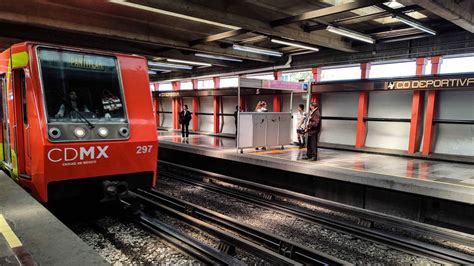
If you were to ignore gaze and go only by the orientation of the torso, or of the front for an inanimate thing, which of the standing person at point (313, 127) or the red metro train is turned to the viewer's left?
the standing person

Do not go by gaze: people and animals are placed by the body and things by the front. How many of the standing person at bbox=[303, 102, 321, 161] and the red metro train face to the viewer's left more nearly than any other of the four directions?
1

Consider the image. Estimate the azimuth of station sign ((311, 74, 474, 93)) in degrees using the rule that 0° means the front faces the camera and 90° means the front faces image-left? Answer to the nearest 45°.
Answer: approximately 45°

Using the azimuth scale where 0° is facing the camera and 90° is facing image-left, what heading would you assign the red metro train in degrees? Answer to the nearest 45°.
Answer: approximately 315°

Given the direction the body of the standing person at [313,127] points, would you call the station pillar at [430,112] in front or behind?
behind

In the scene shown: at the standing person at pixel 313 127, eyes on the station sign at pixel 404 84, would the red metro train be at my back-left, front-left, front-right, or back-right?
back-right

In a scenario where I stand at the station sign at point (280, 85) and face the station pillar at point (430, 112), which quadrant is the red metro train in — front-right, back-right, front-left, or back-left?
back-right

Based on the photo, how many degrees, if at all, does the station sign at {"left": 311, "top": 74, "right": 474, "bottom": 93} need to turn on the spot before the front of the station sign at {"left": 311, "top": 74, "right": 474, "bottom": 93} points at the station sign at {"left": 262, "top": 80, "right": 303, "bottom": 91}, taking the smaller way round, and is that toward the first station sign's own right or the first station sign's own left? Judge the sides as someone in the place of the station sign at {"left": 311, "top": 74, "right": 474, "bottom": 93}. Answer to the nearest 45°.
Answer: approximately 45° to the first station sign's own right

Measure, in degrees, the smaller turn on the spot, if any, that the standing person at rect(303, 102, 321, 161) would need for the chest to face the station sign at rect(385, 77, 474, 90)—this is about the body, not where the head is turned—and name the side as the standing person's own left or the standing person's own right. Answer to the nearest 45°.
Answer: approximately 180°

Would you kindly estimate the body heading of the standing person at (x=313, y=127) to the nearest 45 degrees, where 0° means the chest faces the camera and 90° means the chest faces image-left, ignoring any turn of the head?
approximately 90°

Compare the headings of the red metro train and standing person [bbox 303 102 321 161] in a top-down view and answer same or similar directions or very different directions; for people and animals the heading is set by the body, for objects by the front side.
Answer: very different directions
